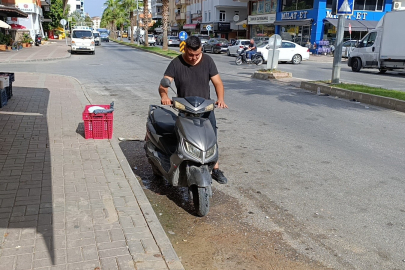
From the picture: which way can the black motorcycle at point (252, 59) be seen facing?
to the viewer's left

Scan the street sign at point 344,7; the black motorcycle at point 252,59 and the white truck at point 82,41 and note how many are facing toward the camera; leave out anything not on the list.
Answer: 2

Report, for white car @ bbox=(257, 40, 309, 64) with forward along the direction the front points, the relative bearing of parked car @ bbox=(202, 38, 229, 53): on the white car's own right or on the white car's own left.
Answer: on the white car's own right

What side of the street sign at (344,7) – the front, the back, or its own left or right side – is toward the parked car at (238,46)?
back

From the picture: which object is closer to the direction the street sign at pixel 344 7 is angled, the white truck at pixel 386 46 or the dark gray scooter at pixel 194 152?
the dark gray scooter

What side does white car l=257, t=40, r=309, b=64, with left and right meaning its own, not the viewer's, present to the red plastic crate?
left

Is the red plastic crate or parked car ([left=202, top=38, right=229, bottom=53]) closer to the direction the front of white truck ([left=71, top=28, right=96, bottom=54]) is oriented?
the red plastic crate

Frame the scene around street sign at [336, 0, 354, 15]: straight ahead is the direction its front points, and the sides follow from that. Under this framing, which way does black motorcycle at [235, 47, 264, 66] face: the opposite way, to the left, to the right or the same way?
to the right

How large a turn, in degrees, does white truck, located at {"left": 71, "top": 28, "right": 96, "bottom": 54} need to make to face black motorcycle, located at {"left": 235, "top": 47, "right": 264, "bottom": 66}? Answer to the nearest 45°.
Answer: approximately 45° to its left
